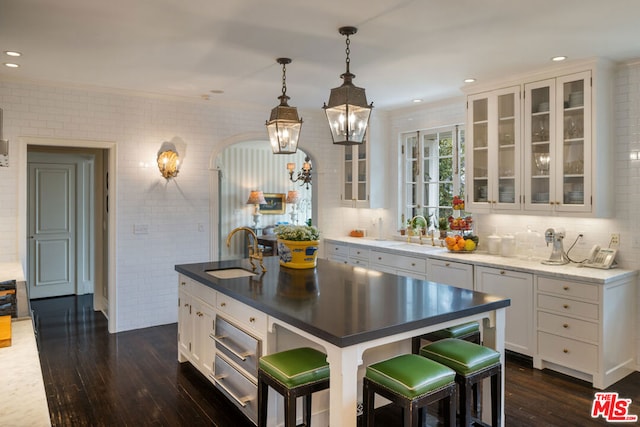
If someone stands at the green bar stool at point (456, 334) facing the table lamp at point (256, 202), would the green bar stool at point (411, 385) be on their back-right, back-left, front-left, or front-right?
back-left

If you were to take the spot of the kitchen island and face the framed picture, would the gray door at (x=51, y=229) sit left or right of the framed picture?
left

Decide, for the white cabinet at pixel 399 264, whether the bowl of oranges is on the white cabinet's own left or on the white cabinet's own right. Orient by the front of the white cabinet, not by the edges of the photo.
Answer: on the white cabinet's own left

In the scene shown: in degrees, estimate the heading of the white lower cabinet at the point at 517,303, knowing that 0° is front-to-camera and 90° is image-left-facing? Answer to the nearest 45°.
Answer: approximately 45°

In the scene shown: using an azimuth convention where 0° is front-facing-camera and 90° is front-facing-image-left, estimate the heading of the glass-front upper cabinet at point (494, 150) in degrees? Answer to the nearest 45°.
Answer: approximately 45°
